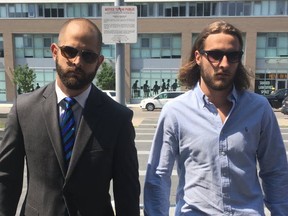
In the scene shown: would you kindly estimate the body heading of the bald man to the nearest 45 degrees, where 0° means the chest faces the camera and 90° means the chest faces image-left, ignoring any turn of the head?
approximately 0°

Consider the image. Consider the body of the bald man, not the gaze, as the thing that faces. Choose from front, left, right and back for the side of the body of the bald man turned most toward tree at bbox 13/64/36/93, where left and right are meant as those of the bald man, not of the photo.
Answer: back

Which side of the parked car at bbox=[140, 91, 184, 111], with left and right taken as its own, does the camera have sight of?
left

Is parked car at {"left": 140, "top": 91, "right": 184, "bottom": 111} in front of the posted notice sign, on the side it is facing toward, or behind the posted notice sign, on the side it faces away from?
behind

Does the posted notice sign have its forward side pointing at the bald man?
yes

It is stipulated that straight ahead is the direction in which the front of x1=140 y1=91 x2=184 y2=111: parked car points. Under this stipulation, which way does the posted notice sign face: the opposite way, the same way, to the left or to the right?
to the left

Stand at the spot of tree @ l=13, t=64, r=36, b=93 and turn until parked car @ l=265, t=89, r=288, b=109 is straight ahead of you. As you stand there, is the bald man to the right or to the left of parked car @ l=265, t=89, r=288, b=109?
right

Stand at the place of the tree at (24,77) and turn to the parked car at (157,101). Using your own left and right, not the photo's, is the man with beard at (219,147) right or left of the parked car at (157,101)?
right

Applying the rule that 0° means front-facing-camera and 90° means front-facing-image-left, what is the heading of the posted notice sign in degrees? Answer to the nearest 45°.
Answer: approximately 0°

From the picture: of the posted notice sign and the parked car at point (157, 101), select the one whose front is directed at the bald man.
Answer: the posted notice sign
